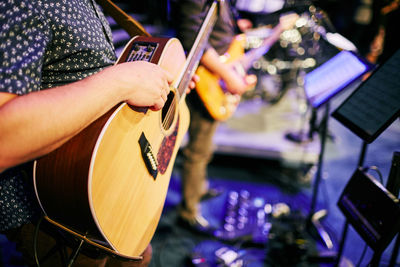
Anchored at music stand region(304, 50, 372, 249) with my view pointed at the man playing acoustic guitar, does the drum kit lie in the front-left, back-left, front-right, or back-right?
back-right

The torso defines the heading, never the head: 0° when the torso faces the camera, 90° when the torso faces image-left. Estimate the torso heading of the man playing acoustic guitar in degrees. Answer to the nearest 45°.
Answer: approximately 315°

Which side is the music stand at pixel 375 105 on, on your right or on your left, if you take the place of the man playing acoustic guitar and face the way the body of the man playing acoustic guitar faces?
on your left
